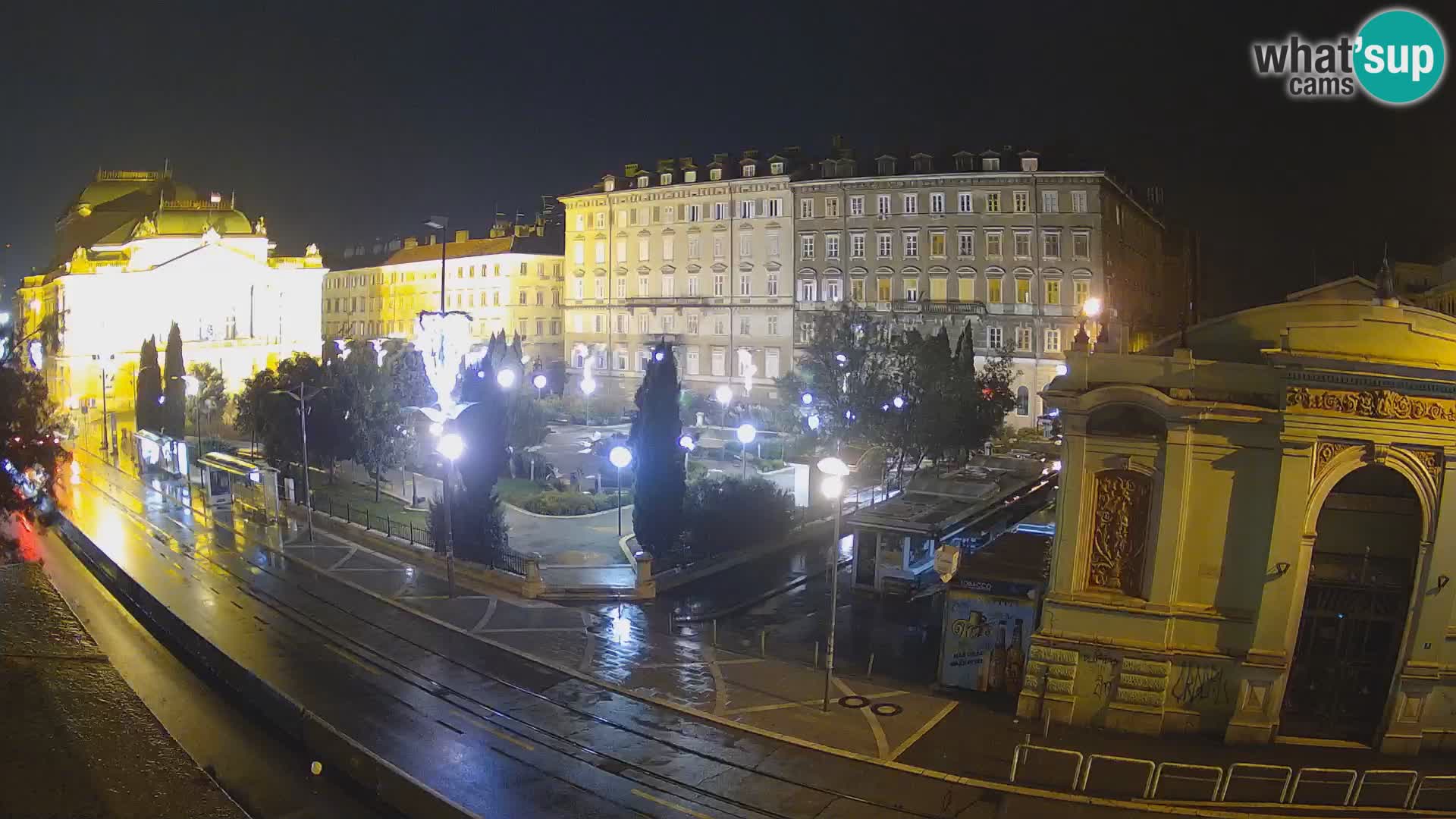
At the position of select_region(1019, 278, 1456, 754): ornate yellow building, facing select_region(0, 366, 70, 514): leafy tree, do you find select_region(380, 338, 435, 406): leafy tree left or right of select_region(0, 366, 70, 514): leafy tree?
right

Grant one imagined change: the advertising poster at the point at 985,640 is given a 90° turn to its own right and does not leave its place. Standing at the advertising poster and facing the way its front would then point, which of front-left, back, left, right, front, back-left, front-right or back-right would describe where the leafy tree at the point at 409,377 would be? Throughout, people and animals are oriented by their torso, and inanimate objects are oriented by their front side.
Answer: front-right

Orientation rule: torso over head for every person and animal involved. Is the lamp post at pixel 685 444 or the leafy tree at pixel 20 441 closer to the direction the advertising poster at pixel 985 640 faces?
the leafy tree

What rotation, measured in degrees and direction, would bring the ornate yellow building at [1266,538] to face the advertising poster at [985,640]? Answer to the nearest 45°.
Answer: approximately 90° to its right

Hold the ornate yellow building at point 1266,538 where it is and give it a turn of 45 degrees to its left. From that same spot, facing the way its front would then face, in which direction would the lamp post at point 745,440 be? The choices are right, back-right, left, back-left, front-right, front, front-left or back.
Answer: back

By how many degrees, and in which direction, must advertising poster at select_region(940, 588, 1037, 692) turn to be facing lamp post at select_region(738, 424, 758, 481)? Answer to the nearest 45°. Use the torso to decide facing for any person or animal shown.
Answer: approximately 135° to its right

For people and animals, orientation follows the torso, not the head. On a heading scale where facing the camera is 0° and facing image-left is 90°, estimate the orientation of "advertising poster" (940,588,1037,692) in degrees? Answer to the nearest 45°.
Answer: approximately 0°

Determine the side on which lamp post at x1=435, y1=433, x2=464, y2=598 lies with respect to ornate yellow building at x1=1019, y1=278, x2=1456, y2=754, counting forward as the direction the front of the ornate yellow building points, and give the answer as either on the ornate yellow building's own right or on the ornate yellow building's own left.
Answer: on the ornate yellow building's own right

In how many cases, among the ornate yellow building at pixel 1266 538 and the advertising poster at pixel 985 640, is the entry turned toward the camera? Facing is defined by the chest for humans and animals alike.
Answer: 2

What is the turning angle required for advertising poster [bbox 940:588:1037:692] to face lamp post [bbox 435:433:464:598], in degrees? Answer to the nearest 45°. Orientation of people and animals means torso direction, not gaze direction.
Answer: approximately 90° to its right

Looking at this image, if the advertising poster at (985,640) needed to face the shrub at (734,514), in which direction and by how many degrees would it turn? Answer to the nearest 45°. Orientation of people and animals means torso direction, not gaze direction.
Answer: approximately 135° to its right

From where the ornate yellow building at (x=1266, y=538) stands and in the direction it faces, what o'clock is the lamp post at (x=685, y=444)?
The lamp post is roughly at 4 o'clock from the ornate yellow building.
